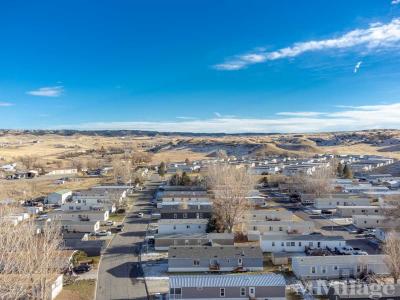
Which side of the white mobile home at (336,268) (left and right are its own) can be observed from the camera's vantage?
front

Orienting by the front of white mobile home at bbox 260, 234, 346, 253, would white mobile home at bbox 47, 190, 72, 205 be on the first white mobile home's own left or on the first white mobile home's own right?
on the first white mobile home's own right

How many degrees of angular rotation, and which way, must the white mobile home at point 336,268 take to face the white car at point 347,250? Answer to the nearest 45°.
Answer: approximately 180°

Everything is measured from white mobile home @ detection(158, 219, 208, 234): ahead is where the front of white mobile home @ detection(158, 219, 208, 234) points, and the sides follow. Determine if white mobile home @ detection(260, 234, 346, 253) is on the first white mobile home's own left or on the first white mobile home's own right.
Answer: on the first white mobile home's own left

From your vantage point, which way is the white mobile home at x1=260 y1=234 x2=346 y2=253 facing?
toward the camera

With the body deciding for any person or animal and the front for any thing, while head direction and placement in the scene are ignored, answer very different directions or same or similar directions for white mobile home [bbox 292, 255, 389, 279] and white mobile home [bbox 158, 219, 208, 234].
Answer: same or similar directions

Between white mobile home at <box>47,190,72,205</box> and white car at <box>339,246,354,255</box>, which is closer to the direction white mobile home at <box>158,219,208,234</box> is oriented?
the white car

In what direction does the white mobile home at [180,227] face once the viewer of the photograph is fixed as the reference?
facing the viewer

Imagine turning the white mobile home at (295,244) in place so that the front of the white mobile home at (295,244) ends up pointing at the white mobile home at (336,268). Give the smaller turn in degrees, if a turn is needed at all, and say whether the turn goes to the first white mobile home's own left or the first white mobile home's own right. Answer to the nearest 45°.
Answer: approximately 45° to the first white mobile home's own left

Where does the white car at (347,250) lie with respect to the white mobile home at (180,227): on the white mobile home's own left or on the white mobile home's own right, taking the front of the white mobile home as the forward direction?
on the white mobile home's own left

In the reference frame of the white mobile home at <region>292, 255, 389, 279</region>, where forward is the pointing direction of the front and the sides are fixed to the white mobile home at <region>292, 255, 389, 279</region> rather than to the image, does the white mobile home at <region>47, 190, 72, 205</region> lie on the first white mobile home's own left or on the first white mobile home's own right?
on the first white mobile home's own right

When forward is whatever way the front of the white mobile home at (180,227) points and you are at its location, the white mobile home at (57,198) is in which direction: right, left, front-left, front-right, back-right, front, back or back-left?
back-right

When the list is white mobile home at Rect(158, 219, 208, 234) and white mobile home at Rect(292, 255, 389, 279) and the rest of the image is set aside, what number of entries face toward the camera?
2
